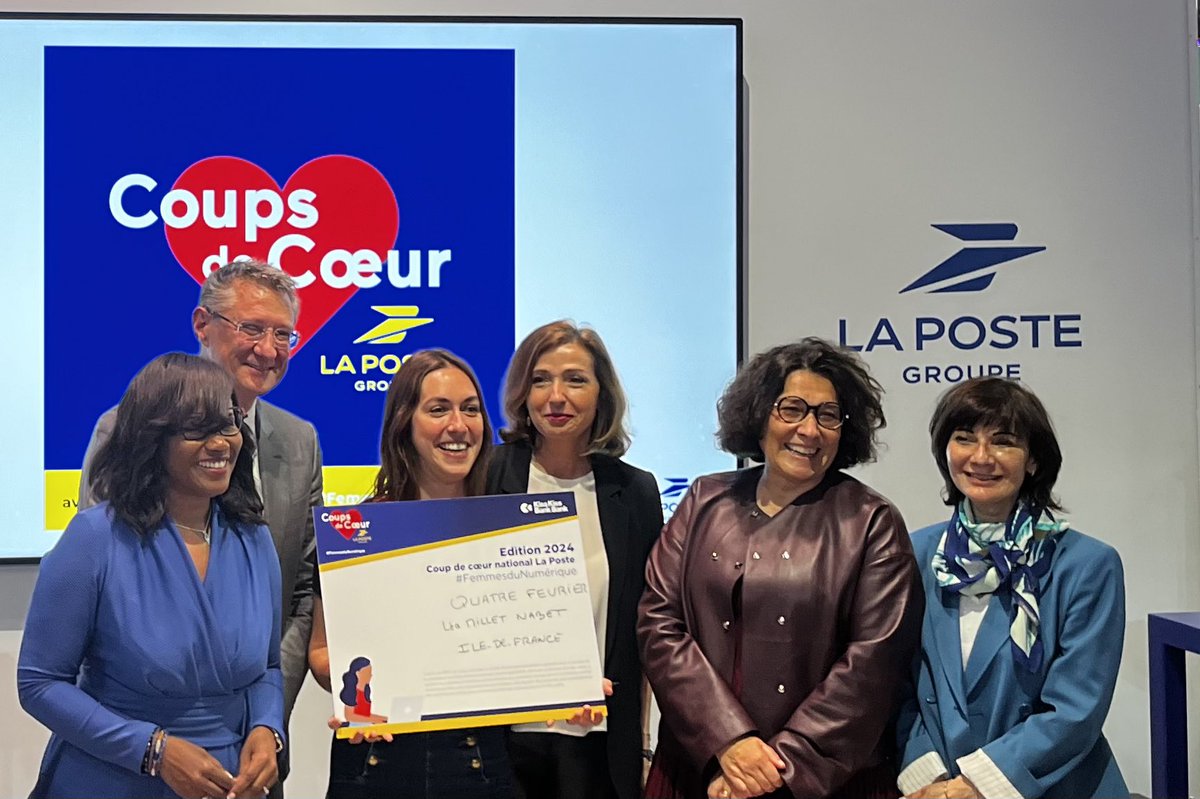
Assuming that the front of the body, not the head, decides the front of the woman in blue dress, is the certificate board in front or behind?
in front

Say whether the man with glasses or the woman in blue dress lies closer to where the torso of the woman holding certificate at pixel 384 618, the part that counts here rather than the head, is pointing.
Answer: the woman in blue dress

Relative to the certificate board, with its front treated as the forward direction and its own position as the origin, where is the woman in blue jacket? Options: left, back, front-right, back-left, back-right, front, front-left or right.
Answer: left

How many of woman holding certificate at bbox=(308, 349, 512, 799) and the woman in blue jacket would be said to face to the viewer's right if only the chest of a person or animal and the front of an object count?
0

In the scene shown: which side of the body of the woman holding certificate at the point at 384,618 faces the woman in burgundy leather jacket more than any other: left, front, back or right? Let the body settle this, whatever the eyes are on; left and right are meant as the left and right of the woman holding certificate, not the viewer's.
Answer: left

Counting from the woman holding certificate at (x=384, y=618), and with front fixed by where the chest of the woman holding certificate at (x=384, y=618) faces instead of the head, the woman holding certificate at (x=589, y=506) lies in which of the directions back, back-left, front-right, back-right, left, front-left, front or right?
left

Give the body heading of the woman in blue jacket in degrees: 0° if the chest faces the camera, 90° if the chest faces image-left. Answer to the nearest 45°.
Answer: approximately 45°
